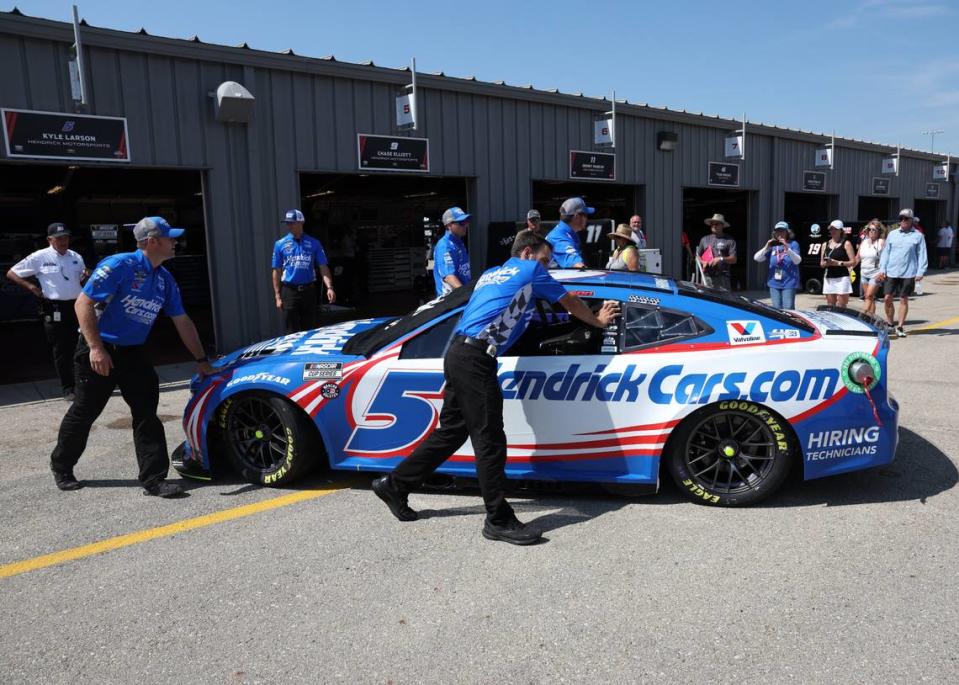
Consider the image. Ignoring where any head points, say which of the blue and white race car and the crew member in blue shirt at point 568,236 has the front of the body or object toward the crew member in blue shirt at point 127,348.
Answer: the blue and white race car

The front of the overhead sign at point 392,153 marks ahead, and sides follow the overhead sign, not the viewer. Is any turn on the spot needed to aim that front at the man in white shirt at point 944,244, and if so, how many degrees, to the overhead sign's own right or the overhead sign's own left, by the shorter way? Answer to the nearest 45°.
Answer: approximately 90° to the overhead sign's own left

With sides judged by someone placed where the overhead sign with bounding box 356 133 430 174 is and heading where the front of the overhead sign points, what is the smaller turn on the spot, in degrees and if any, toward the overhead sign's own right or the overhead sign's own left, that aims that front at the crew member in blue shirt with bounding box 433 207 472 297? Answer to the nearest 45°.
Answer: approximately 45° to the overhead sign's own right

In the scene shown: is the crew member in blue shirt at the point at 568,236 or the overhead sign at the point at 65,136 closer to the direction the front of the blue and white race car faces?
the overhead sign
